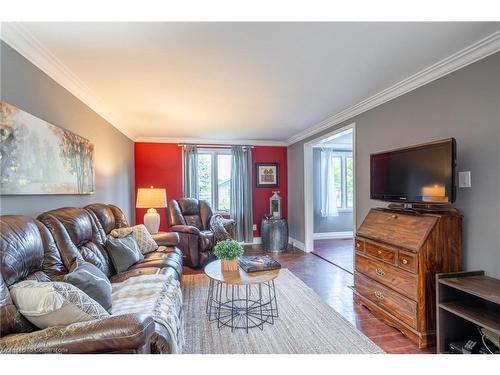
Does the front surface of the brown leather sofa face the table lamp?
no

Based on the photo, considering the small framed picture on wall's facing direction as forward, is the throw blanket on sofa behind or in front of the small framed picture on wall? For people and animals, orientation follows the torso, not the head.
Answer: in front

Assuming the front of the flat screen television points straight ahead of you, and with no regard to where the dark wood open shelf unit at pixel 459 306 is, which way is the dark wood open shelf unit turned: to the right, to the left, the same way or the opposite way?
the same way

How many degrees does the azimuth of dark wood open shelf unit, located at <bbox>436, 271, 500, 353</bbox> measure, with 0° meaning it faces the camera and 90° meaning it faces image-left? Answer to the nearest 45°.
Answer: approximately 45°

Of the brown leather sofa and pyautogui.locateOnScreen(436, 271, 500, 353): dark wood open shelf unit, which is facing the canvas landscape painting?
the dark wood open shelf unit

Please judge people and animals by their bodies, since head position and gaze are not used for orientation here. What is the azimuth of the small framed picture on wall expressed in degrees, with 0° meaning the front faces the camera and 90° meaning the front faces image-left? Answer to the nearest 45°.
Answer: approximately 0°

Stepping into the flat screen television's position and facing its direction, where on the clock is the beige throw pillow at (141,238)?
The beige throw pillow is roughly at 1 o'clock from the flat screen television.

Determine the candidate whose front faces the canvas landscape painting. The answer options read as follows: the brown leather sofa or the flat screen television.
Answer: the flat screen television

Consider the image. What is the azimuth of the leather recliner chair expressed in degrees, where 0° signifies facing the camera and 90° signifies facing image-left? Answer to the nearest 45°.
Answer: approximately 315°

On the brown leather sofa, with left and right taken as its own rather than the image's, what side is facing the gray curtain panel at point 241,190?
left

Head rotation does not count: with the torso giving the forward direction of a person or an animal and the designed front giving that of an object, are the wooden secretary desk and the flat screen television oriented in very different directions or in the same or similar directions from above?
same or similar directions

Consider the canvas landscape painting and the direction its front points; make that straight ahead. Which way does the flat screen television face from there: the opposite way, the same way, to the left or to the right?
the opposite way

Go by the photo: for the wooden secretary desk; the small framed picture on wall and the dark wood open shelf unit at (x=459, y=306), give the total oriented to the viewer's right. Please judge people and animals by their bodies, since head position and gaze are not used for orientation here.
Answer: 0

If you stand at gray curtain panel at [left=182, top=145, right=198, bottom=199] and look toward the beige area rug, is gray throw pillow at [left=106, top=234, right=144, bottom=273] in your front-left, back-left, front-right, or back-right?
front-right

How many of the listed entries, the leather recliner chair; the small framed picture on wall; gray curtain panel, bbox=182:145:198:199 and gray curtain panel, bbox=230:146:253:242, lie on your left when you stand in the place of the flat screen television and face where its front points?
0

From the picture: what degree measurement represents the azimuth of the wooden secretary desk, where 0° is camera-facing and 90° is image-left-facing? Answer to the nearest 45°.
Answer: approximately 45°

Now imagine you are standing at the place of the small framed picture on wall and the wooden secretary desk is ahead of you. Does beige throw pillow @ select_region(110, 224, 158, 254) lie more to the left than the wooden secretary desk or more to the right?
right

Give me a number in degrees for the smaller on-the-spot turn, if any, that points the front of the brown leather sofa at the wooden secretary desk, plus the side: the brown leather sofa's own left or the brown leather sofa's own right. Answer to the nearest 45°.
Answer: approximately 45° to the brown leather sofa's own left

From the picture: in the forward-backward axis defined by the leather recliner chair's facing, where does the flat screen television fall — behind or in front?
in front

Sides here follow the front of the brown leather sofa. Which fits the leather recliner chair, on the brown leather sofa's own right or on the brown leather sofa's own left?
on the brown leather sofa's own left

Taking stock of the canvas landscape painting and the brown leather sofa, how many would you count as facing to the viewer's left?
0
